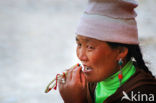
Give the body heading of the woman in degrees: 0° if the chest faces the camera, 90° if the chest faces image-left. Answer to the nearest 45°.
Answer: approximately 45°

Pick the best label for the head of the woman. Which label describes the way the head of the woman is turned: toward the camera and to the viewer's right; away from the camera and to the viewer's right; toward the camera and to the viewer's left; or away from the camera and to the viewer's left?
toward the camera and to the viewer's left
